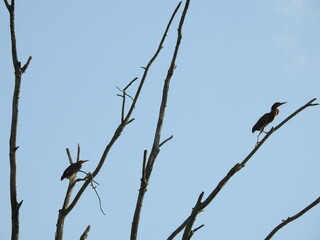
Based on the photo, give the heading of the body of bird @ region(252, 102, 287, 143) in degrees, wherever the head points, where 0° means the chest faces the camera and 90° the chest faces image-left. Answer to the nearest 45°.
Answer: approximately 270°

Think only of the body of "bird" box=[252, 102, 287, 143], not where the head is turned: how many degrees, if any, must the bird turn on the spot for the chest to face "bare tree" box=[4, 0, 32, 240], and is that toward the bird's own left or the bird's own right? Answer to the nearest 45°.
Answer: approximately 135° to the bird's own right

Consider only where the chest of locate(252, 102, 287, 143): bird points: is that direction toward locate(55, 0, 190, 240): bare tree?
no
